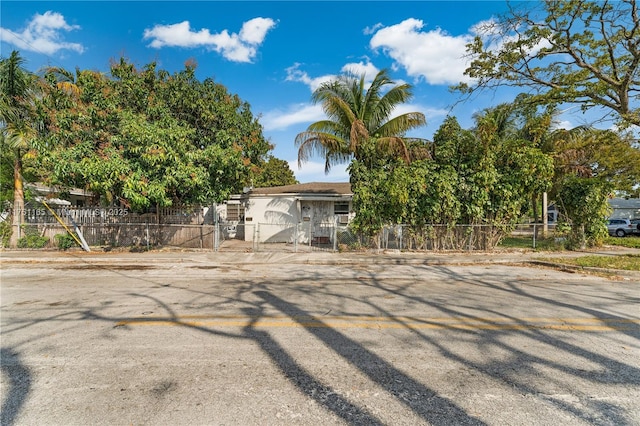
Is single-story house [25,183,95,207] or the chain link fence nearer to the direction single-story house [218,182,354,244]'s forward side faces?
the chain link fence

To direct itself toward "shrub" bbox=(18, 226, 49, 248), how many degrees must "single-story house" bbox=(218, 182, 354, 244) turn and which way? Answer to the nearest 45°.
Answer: approximately 90° to its right

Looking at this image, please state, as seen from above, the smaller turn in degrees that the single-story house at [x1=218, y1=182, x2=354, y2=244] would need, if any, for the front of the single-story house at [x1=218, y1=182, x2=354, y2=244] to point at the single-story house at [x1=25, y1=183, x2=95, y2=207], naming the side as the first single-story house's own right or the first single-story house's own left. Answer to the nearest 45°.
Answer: approximately 90° to the first single-story house's own right

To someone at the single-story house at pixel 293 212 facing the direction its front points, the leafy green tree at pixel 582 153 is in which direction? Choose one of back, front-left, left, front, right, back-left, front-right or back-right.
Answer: left

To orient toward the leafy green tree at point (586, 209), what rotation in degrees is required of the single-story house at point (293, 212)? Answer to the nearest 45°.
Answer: approximately 45° to its left

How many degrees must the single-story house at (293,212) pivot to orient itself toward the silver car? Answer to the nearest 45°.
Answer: approximately 90° to its left

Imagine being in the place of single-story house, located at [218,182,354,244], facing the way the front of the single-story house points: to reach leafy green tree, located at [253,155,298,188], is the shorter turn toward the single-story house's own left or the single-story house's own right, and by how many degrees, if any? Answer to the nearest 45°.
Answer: approximately 180°

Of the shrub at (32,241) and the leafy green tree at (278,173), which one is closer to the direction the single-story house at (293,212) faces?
the shrub

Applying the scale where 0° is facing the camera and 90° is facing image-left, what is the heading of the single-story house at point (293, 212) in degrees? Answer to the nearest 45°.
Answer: approximately 0°

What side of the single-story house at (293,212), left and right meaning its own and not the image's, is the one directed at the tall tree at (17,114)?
right
